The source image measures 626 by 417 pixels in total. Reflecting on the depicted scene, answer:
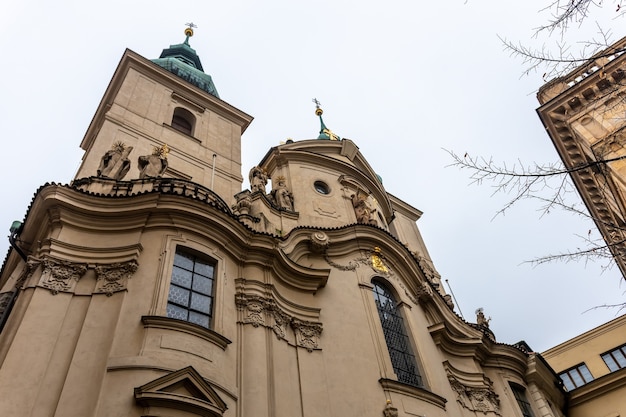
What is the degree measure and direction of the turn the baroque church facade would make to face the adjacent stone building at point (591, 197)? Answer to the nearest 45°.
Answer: approximately 45° to its left

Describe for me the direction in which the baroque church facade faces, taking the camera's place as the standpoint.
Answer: facing the viewer and to the right of the viewer
